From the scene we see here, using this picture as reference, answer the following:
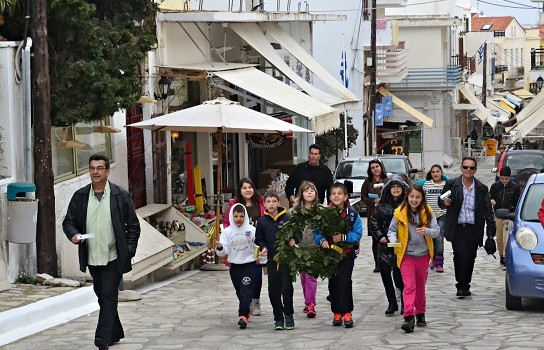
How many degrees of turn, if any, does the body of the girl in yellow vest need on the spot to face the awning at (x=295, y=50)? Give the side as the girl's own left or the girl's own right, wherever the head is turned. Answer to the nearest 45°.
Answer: approximately 180°

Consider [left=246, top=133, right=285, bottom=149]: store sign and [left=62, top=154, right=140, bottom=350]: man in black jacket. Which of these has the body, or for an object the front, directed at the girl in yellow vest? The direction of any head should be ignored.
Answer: the store sign

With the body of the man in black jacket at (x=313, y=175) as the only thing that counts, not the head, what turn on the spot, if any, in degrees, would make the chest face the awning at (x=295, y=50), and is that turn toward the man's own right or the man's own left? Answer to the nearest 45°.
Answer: approximately 180°

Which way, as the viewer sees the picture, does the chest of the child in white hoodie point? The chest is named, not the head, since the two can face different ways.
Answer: toward the camera

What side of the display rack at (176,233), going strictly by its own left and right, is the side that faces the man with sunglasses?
front

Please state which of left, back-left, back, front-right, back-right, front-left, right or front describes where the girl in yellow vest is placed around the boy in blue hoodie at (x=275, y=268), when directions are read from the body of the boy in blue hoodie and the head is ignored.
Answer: left

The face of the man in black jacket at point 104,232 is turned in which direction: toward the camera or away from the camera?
toward the camera

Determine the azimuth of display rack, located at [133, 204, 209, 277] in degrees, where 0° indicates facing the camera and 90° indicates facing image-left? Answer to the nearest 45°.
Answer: approximately 315°

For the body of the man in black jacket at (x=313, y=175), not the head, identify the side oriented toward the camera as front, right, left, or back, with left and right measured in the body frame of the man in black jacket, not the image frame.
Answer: front

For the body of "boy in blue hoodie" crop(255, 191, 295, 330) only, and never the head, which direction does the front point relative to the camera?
toward the camera

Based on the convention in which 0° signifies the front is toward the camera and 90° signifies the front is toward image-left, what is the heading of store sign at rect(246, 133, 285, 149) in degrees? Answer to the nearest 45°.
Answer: approximately 0°

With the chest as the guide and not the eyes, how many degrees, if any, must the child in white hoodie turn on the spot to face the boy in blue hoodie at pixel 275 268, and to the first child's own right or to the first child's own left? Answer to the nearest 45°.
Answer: approximately 45° to the first child's own left

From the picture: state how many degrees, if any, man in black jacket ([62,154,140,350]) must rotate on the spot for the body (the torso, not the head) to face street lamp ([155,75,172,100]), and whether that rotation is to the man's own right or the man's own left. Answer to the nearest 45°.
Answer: approximately 180°

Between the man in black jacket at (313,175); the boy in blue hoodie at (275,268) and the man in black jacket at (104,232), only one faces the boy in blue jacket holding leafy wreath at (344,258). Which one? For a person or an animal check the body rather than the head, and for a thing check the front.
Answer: the man in black jacket at (313,175)
